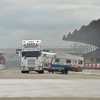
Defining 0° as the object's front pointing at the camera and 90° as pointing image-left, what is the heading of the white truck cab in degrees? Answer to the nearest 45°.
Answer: approximately 0°
